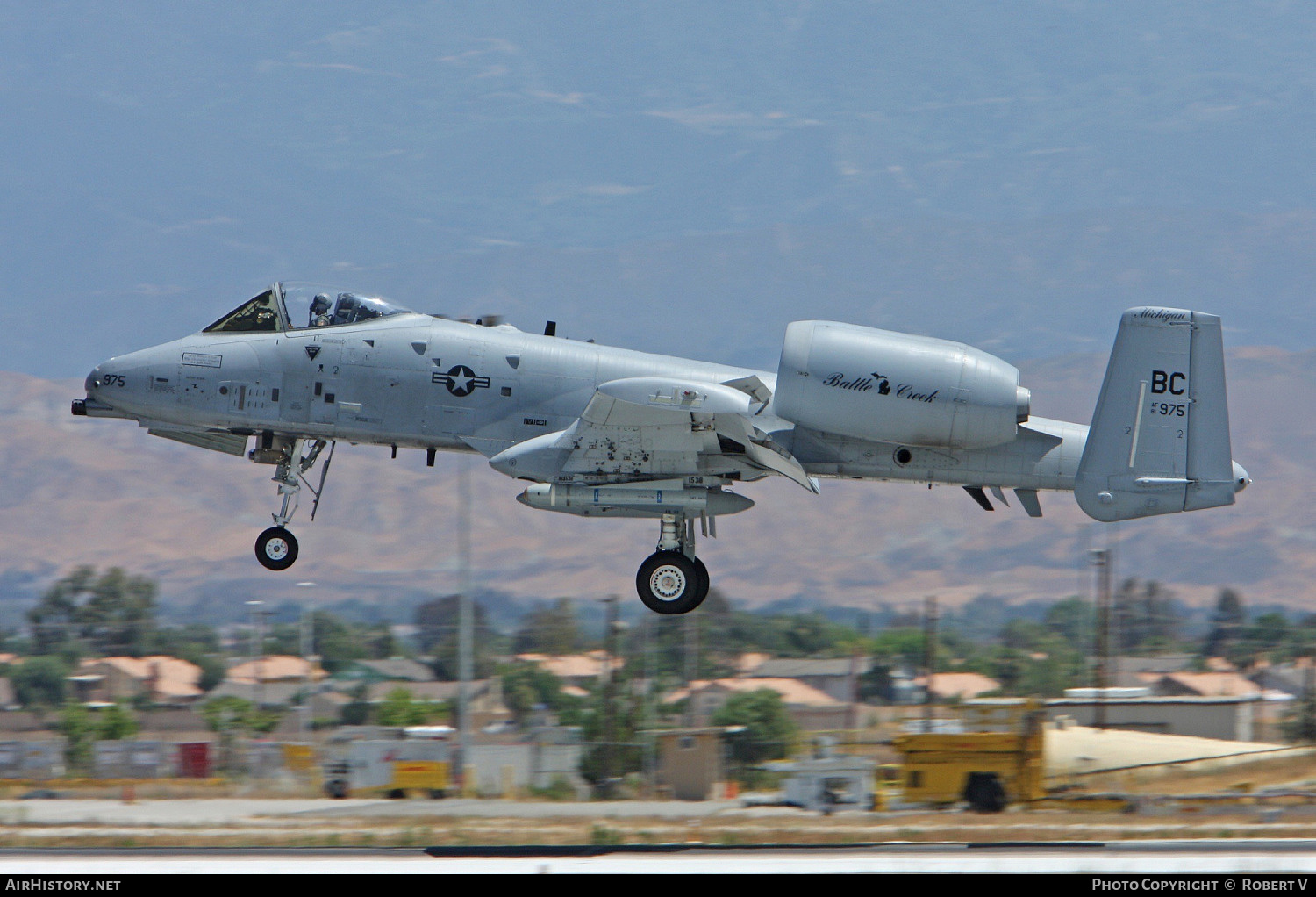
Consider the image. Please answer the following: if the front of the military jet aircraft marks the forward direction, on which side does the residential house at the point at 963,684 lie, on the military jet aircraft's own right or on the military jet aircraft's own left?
on the military jet aircraft's own right

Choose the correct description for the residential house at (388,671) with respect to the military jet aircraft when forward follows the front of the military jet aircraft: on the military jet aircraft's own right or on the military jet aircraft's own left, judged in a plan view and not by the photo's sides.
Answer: on the military jet aircraft's own right

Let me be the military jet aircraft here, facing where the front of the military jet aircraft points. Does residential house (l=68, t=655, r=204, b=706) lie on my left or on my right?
on my right

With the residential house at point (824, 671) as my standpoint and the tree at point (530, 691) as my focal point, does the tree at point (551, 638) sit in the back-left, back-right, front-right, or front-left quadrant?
front-right

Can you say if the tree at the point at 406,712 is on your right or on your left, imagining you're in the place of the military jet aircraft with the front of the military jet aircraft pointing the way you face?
on your right

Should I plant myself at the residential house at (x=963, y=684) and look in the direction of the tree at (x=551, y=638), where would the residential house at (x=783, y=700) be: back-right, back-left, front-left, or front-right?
front-left

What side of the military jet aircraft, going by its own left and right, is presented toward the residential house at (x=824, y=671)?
right

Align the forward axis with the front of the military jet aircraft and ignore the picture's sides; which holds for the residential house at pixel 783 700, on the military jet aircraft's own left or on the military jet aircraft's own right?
on the military jet aircraft's own right

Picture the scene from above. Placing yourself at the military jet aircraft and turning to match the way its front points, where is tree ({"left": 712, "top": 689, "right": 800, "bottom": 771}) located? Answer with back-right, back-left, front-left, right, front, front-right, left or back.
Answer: right

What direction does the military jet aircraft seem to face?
to the viewer's left
